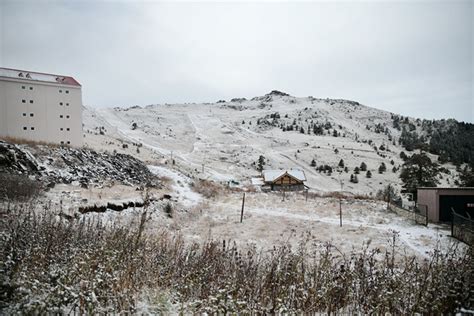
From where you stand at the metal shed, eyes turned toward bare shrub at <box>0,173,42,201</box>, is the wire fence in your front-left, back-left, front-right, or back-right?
front-left

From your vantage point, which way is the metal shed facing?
toward the camera

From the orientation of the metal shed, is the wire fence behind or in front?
in front

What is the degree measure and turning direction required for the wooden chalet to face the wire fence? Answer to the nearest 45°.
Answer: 0° — it already faces it

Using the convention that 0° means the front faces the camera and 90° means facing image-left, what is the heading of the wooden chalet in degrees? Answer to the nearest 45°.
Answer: approximately 0°

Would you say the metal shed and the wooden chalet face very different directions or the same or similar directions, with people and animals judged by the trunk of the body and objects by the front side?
same or similar directions

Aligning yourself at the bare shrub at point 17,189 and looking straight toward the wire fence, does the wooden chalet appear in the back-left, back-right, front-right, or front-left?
front-left

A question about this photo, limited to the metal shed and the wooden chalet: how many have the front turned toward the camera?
2
